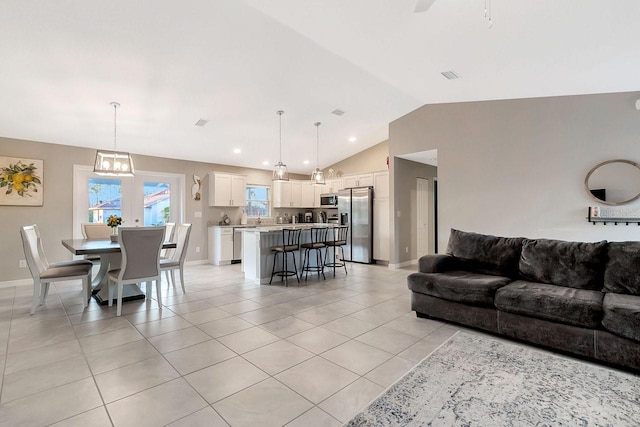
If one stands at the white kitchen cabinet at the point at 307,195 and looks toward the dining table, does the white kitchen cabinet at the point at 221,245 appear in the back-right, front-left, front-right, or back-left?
front-right

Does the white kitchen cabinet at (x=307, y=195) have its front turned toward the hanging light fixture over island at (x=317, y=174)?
yes

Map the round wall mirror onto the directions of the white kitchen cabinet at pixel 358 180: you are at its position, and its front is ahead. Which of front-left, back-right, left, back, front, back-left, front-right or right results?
left

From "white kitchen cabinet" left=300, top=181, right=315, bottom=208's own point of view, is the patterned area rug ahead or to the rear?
ahead

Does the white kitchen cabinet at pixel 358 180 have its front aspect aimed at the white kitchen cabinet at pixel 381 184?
no

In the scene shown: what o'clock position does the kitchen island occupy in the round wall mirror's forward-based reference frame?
The kitchen island is roughly at 2 o'clock from the round wall mirror.

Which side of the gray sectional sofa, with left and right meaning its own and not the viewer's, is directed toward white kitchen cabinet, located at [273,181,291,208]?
right

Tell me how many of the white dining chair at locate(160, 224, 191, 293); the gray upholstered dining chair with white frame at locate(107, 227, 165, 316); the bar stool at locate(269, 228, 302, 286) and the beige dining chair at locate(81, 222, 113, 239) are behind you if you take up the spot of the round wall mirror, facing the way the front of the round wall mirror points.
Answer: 0

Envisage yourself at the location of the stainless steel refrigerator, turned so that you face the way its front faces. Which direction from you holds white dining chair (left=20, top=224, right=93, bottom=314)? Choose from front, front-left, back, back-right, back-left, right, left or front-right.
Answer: front

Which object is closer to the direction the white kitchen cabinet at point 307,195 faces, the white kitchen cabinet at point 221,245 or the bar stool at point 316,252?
the bar stool

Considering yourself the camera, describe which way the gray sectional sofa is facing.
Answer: facing the viewer and to the left of the viewer

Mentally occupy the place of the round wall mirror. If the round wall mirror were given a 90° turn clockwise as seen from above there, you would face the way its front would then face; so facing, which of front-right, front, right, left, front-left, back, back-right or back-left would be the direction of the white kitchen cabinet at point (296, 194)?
front

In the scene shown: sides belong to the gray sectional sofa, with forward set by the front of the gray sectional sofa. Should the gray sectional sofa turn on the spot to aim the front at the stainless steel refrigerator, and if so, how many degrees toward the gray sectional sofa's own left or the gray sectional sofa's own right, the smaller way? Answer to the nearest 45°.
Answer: approximately 90° to the gray sectional sofa's own right

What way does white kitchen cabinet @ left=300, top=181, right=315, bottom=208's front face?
toward the camera

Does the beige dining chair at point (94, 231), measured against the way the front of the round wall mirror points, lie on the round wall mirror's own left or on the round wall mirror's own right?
on the round wall mirror's own right
